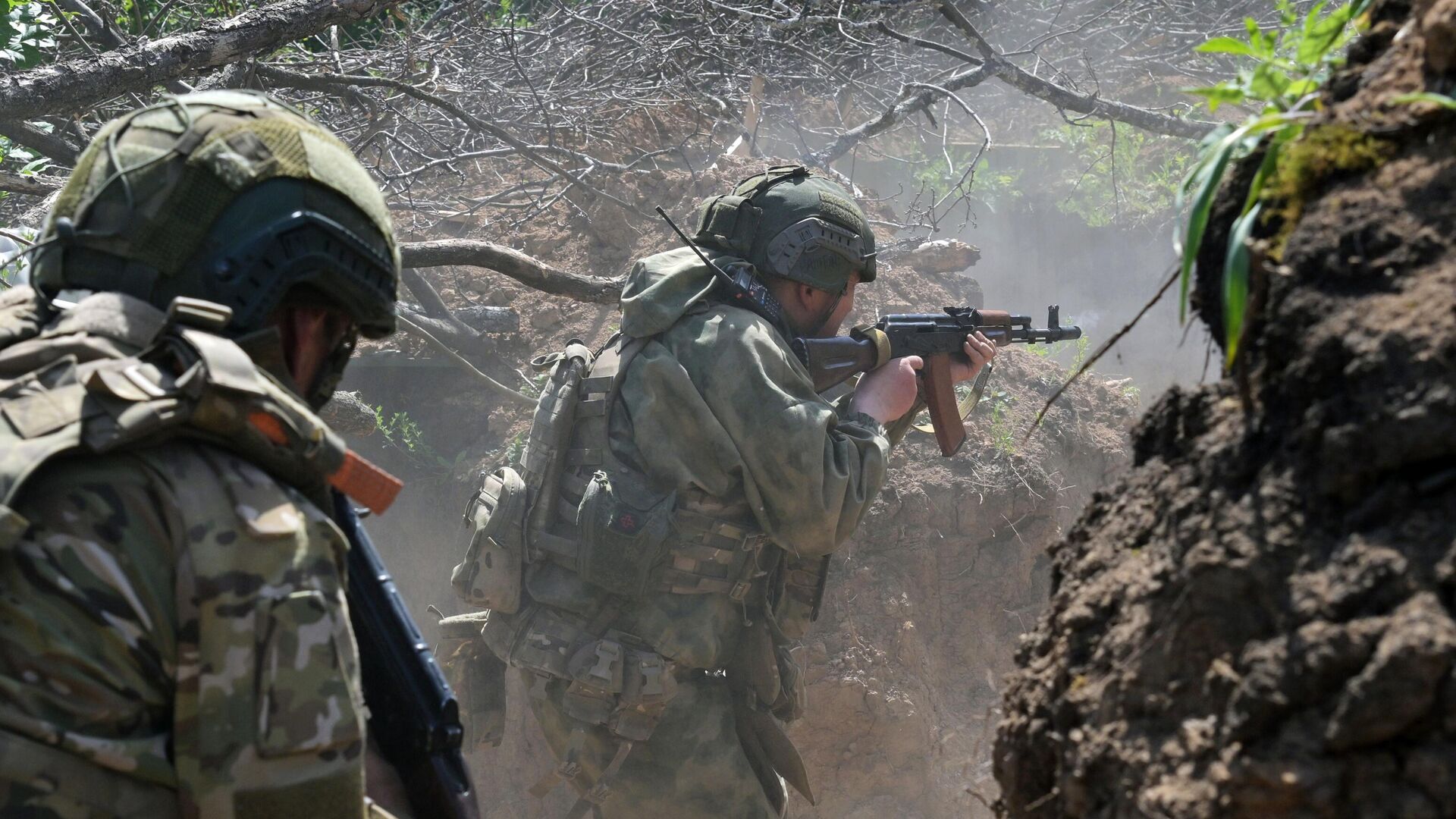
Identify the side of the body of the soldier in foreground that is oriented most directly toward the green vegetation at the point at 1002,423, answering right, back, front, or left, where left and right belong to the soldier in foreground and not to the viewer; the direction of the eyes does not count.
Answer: front

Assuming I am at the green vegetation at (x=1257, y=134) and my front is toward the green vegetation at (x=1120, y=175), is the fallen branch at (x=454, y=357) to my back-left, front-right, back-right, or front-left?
front-left

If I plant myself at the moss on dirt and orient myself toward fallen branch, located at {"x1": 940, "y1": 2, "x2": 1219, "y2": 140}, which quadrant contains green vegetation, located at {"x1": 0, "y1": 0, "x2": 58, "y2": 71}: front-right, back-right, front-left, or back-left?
front-left

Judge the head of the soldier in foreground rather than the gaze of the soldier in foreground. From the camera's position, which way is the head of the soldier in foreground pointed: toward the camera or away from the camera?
away from the camera

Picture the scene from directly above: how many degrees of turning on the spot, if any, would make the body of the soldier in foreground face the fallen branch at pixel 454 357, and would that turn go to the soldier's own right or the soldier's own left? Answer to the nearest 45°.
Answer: approximately 45° to the soldier's own left

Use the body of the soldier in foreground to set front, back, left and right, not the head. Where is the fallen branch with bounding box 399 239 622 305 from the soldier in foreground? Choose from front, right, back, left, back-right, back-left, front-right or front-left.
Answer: front-left

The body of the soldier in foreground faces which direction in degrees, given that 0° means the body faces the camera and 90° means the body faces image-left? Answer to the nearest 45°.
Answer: approximately 225°
